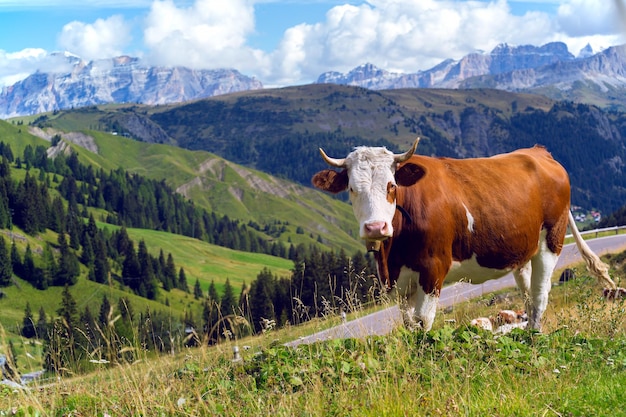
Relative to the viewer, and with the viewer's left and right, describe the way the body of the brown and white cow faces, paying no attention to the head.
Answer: facing the viewer and to the left of the viewer
